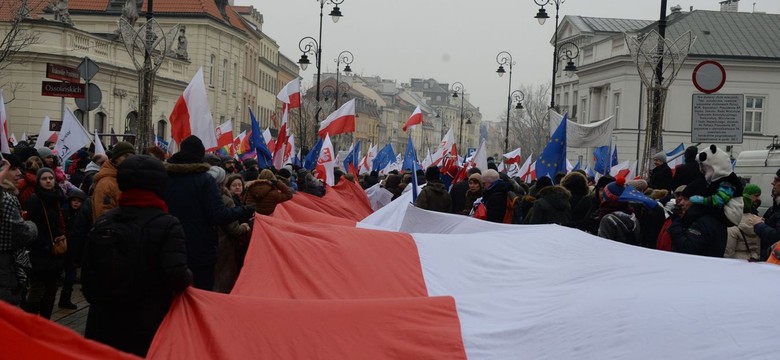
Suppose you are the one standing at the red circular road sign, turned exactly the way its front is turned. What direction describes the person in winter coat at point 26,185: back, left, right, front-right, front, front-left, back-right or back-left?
front-right

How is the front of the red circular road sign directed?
toward the camera

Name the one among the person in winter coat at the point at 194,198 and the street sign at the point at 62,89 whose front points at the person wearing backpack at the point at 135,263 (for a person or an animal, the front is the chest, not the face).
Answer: the street sign

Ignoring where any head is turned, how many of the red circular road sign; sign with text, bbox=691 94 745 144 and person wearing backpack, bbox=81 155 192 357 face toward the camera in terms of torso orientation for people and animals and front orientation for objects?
2

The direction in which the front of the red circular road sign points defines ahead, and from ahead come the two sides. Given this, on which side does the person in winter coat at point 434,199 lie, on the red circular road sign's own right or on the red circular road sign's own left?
on the red circular road sign's own right

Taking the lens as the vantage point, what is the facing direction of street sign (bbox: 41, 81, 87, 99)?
facing the viewer

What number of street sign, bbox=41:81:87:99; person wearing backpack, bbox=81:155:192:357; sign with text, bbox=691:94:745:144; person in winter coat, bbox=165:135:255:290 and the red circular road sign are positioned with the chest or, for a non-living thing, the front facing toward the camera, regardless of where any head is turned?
3

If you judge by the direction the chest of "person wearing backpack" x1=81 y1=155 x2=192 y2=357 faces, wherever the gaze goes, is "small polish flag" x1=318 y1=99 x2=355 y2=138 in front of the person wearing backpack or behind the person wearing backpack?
in front

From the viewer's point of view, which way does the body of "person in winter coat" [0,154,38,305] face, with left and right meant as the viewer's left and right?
facing to the right of the viewer

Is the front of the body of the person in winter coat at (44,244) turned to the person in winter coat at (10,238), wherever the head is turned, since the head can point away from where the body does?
no
